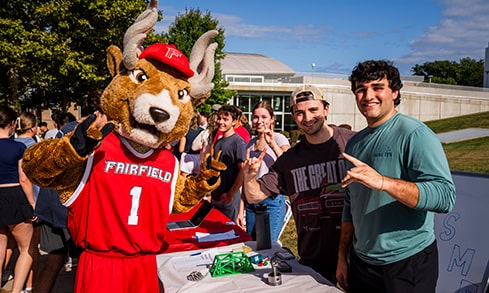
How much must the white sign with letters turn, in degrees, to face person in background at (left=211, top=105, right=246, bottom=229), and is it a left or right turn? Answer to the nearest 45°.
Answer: approximately 90° to its right

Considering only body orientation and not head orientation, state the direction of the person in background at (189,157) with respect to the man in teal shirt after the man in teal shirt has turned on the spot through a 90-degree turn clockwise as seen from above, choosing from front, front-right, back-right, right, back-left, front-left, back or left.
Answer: front

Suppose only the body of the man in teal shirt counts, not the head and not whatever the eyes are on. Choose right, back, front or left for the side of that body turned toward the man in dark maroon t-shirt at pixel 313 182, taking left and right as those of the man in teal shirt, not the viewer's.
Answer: right

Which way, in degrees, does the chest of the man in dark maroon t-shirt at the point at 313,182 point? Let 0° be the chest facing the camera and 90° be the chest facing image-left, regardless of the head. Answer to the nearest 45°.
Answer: approximately 0°

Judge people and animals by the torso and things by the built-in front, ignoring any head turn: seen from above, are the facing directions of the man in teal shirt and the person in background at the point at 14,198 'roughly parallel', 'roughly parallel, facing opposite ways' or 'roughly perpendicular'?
roughly perpendicular

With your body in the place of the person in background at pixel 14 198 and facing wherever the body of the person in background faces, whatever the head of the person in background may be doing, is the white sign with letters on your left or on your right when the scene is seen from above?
on your right

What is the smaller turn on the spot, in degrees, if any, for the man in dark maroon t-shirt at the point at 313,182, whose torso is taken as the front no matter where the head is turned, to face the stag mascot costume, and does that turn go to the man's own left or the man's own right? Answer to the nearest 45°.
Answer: approximately 45° to the man's own right

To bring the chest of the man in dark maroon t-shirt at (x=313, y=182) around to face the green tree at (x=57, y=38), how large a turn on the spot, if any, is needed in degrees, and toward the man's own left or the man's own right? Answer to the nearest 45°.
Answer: approximately 135° to the man's own right
